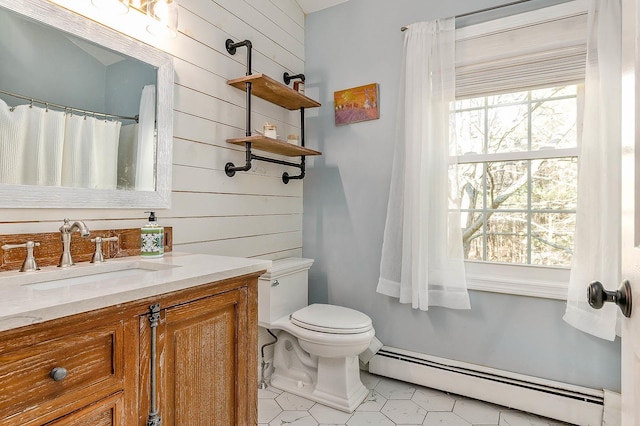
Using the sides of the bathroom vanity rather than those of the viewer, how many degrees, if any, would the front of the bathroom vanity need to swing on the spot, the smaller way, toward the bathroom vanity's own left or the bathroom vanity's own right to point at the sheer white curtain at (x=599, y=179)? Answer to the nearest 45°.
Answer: approximately 45° to the bathroom vanity's own left

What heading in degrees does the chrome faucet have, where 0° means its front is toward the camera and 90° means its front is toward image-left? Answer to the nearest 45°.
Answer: approximately 315°

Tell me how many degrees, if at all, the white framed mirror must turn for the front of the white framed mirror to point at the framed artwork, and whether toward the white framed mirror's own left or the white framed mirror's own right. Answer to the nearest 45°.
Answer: approximately 45° to the white framed mirror's own left

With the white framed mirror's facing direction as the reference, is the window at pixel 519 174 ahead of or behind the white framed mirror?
ahead

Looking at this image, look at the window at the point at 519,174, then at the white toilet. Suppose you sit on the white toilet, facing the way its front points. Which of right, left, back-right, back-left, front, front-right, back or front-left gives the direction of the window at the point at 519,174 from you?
front-left

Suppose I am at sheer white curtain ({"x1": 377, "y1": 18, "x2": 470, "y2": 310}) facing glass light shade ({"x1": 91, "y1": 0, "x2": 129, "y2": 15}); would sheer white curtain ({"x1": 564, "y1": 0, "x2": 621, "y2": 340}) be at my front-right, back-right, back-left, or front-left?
back-left

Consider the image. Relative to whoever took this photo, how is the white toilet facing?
facing the viewer and to the right of the viewer

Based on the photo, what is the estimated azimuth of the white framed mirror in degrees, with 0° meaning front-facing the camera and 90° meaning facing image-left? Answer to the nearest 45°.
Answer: approximately 315°
